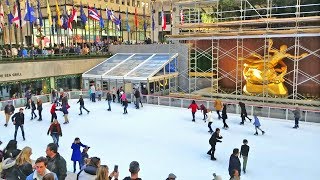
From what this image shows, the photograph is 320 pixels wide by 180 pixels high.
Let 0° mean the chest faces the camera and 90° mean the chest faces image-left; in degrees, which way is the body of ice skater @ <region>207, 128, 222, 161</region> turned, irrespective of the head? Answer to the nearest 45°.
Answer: approximately 270°

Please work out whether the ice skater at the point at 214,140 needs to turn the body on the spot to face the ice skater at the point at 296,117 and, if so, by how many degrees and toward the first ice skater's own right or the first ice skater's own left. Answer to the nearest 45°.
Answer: approximately 45° to the first ice skater's own left

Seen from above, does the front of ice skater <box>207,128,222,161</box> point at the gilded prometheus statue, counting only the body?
no

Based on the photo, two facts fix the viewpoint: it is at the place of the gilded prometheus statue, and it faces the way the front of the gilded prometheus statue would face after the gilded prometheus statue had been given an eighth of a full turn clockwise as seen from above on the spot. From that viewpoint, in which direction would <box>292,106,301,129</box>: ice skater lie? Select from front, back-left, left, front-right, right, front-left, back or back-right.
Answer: front

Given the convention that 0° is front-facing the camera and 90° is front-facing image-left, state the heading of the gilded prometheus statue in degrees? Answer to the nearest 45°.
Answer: approximately 315°

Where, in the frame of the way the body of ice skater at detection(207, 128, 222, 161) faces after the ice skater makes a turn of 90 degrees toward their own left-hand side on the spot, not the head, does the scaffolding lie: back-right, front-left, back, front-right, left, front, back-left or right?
front

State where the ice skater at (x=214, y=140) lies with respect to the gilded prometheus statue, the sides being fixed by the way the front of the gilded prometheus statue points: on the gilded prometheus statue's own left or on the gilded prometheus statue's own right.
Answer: on the gilded prometheus statue's own right
